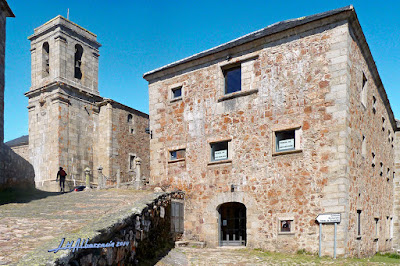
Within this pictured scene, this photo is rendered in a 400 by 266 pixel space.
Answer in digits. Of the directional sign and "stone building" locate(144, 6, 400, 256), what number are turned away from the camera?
0

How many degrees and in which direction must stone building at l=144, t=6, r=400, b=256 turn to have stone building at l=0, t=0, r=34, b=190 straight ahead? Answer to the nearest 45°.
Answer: approximately 45° to its right

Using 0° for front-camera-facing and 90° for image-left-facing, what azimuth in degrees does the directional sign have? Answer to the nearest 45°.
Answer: approximately 0°

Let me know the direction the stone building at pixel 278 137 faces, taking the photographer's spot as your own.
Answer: facing the viewer and to the left of the viewer
